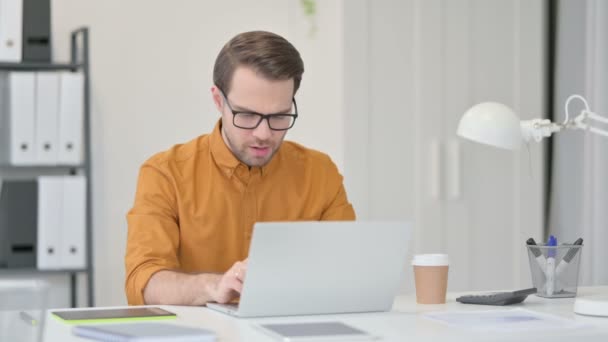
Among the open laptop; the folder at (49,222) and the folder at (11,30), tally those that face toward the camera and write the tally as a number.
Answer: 2

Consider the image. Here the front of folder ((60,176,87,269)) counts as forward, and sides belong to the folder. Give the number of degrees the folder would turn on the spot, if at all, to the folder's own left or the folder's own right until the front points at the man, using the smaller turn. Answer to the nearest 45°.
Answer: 0° — it already faces them

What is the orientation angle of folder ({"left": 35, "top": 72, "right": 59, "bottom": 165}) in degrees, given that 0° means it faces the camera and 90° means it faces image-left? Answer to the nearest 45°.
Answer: approximately 0°

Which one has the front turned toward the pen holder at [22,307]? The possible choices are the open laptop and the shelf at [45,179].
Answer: the shelf

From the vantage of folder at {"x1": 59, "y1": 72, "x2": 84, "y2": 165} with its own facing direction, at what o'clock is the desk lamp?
The desk lamp is roughly at 11 o'clock from the folder.

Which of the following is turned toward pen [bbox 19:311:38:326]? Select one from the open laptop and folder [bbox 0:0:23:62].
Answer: the folder

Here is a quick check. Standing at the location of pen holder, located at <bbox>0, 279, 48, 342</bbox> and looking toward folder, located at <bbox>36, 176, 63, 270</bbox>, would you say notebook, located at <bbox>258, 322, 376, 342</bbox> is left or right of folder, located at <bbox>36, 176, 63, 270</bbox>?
right

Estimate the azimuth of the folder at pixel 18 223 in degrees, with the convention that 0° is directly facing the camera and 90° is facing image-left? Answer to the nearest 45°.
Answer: approximately 0°

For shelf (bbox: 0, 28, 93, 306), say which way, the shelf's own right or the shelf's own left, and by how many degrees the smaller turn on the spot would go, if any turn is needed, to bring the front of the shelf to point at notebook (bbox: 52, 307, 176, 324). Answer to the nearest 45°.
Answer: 0° — it already faces it

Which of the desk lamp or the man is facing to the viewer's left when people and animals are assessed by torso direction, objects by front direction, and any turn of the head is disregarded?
the desk lamp

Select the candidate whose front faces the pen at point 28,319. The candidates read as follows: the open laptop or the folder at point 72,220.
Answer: the folder
